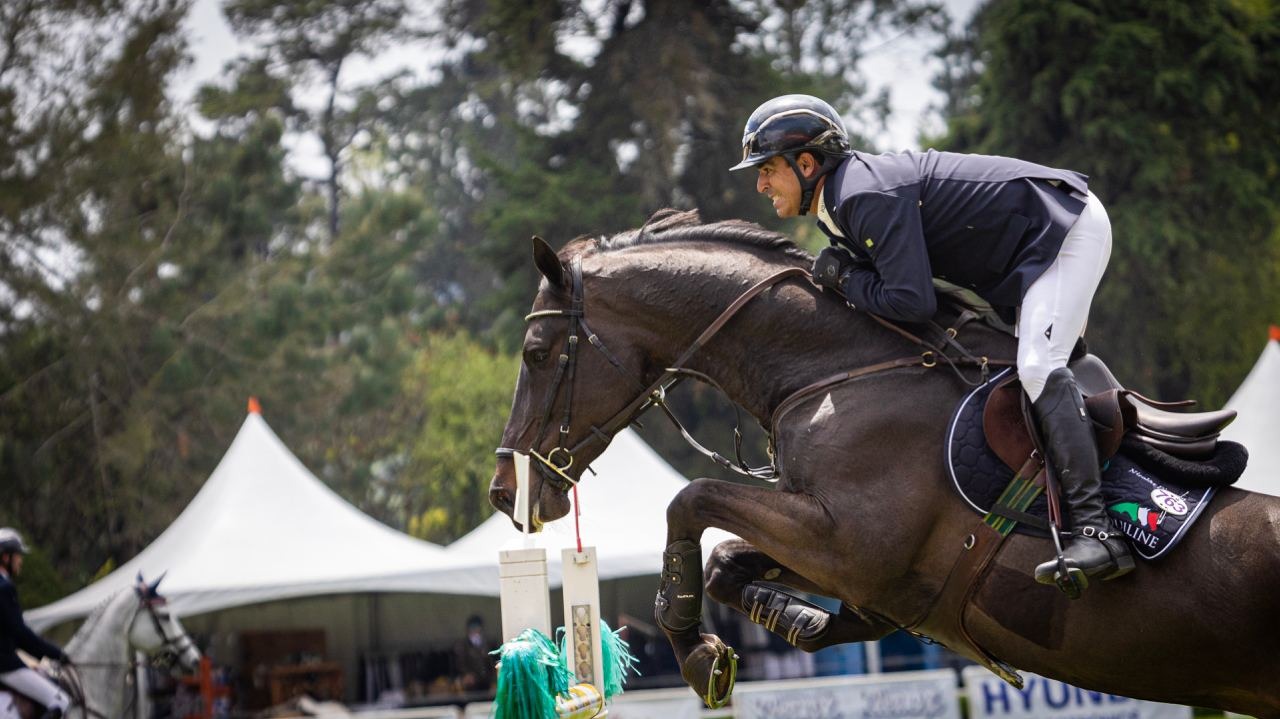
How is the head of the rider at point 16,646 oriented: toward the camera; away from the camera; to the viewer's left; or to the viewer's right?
to the viewer's right

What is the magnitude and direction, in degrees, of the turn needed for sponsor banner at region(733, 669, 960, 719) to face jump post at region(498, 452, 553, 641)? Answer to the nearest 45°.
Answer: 0° — it already faces it

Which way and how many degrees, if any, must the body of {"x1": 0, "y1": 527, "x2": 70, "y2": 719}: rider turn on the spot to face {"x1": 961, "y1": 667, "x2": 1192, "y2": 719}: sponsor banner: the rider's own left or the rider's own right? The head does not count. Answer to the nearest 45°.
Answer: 0° — they already face it

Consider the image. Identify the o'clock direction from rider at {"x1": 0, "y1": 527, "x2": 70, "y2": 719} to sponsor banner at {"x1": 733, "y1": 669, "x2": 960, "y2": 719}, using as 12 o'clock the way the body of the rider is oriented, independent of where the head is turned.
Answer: The sponsor banner is roughly at 12 o'clock from the rider.

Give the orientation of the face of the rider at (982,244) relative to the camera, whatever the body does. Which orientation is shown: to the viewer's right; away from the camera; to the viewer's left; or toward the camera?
to the viewer's left

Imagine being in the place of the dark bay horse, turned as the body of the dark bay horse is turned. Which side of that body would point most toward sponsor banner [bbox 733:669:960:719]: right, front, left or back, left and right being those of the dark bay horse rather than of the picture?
right

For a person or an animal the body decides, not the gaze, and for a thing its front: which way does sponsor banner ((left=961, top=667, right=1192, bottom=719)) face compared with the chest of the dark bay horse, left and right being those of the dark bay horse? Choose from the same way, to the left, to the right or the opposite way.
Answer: to the left

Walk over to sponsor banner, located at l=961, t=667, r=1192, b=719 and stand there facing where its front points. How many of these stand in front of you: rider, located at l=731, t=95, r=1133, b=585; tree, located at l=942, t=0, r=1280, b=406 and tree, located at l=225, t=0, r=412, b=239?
1

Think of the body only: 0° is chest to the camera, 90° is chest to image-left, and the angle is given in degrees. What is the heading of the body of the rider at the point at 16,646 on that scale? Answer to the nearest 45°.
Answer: approximately 270°

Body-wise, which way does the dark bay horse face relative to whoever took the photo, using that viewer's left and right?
facing to the left of the viewer

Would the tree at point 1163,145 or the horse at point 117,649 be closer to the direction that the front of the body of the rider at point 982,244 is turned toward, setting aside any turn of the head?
the horse

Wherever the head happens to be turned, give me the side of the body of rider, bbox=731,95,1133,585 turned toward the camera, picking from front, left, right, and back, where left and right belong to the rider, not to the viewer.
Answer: left

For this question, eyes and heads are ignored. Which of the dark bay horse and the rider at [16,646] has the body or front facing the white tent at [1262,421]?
the rider
